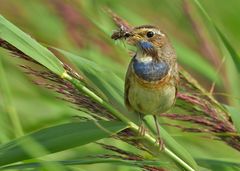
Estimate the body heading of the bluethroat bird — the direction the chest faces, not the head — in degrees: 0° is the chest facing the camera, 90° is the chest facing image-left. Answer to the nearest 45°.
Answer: approximately 0°

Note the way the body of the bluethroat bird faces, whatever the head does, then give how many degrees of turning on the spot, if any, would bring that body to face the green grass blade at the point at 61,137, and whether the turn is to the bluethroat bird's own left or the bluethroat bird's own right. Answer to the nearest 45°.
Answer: approximately 45° to the bluethroat bird's own right
